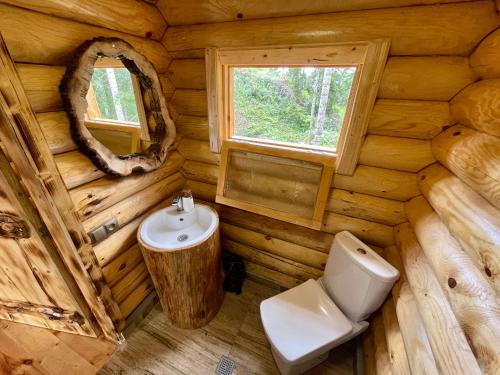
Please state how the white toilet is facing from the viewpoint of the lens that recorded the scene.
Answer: facing the viewer and to the left of the viewer

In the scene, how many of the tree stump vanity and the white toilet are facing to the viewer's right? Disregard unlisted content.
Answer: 0

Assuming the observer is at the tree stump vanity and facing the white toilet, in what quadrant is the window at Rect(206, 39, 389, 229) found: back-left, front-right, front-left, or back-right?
front-left

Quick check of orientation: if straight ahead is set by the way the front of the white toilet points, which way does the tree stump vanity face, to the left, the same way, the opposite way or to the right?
to the left

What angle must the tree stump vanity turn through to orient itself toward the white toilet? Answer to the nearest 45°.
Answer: approximately 45° to its left

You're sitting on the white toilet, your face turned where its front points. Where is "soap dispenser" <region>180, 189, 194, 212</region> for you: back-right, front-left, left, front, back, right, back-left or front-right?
front-right

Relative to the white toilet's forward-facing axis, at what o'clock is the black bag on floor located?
The black bag on floor is roughly at 2 o'clock from the white toilet.

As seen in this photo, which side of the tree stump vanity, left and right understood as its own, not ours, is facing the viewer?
front

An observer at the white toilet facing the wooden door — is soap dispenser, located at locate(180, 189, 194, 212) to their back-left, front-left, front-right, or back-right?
front-right
